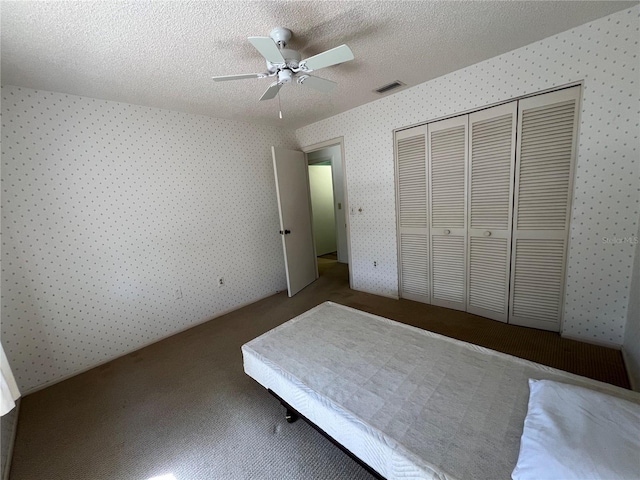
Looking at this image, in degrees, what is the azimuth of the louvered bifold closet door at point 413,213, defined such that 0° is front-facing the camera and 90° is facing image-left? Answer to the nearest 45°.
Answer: approximately 45°

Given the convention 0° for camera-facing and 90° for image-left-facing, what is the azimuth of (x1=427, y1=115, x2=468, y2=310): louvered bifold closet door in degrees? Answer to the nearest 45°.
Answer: approximately 45°
